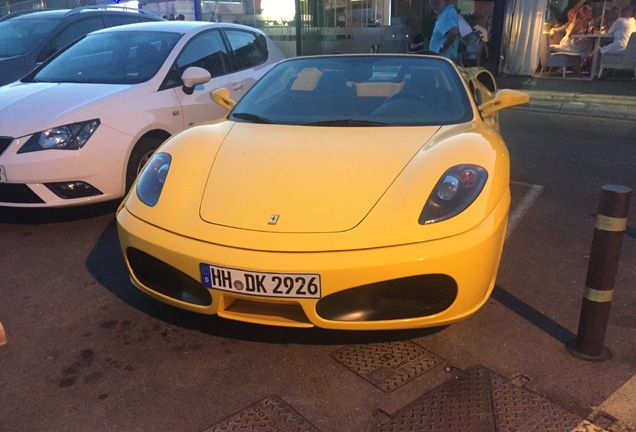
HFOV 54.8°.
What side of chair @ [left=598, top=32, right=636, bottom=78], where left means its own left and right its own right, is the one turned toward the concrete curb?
left

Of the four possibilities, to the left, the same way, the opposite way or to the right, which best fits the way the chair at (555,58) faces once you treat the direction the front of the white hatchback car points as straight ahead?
to the left

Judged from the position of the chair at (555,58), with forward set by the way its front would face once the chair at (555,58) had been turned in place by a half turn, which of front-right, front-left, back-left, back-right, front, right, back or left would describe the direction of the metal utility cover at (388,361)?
left

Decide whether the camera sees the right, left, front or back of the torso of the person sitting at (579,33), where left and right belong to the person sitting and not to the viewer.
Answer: right

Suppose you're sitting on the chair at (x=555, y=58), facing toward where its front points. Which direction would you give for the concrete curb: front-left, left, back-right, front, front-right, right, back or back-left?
right

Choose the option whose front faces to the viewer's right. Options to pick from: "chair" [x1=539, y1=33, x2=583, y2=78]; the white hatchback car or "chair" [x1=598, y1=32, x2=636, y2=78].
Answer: "chair" [x1=539, y1=33, x2=583, y2=78]

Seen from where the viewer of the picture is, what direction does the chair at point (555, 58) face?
facing to the right of the viewer

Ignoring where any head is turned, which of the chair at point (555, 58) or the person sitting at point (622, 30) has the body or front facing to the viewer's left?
the person sitting

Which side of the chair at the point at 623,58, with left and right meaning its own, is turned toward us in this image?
left

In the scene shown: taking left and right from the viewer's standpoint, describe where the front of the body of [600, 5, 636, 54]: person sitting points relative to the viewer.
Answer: facing to the left of the viewer

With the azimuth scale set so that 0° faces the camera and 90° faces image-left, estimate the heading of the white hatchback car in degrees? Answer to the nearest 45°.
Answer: approximately 45°

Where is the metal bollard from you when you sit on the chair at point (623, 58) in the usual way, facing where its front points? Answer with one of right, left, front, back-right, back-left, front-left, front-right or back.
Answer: left

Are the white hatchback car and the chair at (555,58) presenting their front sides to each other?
no

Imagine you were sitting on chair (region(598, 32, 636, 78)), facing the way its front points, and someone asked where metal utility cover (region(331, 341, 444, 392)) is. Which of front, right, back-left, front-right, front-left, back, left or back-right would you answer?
left

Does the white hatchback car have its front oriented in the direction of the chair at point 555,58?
no

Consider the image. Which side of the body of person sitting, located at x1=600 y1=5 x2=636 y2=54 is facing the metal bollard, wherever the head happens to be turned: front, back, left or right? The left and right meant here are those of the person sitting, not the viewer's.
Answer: left

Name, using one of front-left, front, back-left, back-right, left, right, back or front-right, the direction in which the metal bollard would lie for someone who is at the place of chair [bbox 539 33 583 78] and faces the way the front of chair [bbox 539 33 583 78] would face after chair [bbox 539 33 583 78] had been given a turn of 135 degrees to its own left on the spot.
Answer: back-left

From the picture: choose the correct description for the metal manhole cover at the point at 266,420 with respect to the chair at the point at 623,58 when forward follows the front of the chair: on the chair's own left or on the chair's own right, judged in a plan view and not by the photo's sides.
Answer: on the chair's own left

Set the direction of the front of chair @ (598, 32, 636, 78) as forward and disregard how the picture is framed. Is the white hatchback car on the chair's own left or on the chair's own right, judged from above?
on the chair's own left
